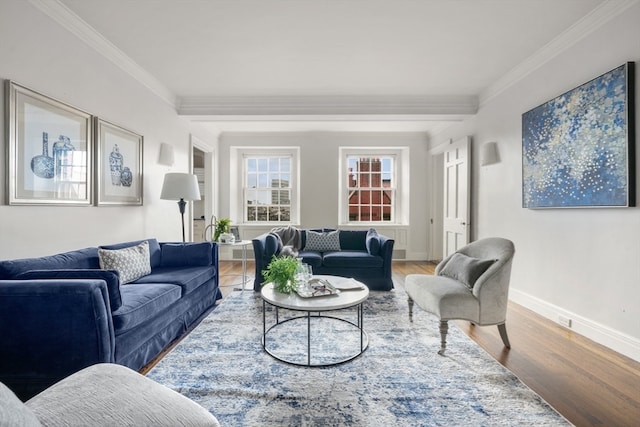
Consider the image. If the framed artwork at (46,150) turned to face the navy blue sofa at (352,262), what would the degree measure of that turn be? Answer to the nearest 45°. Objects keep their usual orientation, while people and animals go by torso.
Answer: approximately 45° to its left

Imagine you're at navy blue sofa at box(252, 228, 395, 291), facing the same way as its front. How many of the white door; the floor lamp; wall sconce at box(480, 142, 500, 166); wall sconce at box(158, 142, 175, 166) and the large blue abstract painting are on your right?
2

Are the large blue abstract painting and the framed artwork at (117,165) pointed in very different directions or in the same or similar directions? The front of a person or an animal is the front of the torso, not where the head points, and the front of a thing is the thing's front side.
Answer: very different directions

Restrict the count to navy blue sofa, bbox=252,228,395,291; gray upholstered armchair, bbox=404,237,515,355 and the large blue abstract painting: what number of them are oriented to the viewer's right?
0

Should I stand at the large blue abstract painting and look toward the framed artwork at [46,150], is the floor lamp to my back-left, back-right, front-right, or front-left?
front-right

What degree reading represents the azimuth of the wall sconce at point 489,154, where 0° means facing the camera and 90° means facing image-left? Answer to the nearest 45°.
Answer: approximately 45°

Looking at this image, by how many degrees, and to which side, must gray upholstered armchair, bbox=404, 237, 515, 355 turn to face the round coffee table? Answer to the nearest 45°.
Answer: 0° — it already faces it

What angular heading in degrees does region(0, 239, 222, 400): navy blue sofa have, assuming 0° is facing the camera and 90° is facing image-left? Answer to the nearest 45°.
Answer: approximately 315°

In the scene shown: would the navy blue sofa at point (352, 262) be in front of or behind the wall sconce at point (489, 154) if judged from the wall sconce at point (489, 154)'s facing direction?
in front

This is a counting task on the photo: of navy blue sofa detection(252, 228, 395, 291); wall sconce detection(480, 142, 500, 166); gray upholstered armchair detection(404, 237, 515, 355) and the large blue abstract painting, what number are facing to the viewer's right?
0

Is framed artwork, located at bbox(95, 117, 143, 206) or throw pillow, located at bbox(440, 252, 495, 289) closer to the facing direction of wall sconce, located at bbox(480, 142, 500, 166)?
the framed artwork

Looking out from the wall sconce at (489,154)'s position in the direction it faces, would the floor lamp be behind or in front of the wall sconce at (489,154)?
in front

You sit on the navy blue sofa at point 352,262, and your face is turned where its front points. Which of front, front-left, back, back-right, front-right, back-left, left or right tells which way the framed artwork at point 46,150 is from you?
front-right

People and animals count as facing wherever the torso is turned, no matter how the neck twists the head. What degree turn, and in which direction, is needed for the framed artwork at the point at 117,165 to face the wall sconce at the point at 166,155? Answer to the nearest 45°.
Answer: approximately 90° to its left

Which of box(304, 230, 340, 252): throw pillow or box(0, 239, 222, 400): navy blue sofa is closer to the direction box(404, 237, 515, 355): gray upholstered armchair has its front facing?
the navy blue sofa

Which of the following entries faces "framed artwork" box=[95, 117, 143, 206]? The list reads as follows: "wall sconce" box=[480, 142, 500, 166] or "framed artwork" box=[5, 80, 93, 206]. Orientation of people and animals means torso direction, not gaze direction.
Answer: the wall sconce

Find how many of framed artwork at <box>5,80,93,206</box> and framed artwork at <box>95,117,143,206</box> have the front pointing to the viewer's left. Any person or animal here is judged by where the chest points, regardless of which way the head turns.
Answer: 0

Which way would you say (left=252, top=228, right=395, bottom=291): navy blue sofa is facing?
toward the camera
